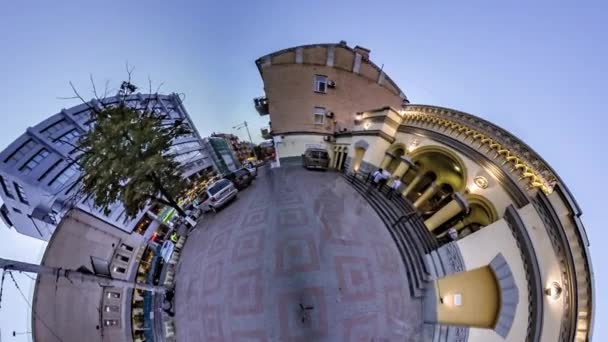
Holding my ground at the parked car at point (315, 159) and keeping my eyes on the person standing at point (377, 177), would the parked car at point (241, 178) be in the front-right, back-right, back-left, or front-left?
back-right

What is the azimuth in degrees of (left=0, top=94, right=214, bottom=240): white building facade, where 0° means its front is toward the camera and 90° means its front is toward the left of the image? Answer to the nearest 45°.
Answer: approximately 0°

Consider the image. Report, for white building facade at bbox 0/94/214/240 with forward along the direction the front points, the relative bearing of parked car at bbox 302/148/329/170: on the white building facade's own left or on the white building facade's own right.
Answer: on the white building facade's own left

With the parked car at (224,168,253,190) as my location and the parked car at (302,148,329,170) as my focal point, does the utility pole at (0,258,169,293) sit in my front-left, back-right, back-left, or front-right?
back-right

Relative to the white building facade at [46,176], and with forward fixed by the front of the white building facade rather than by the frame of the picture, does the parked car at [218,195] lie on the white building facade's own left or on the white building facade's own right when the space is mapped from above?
on the white building facade's own left
